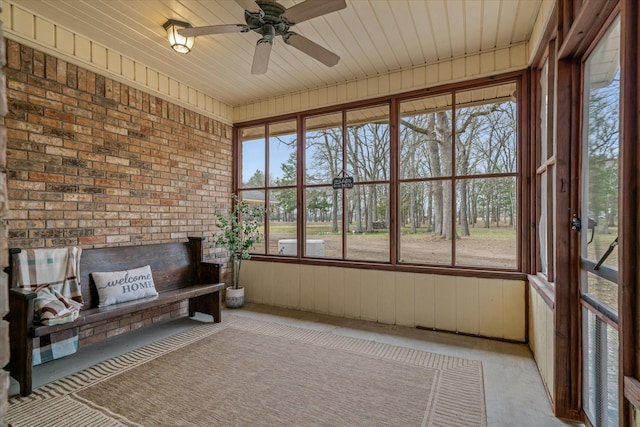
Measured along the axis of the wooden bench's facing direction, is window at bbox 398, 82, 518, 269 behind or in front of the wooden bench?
in front

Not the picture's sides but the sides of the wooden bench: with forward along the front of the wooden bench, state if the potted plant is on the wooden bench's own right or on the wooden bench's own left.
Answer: on the wooden bench's own left

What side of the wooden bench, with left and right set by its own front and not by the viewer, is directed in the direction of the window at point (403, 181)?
front

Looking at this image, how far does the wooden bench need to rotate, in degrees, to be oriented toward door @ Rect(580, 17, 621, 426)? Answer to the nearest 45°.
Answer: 0° — it already faces it

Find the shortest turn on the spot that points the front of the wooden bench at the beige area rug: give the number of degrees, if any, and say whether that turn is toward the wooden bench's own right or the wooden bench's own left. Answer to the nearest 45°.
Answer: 0° — it already faces it

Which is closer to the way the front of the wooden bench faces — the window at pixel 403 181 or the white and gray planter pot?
the window

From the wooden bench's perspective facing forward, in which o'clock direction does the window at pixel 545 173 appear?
The window is roughly at 12 o'clock from the wooden bench.

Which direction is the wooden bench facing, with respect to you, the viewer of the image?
facing the viewer and to the right of the viewer
